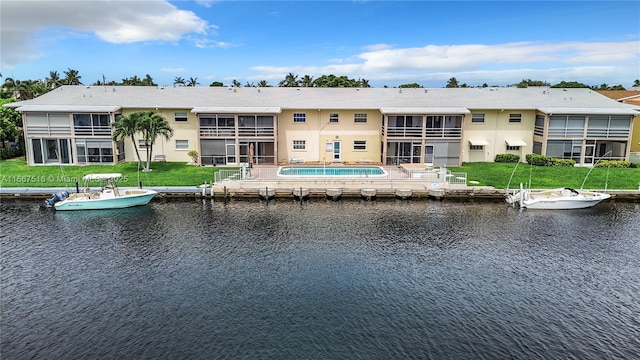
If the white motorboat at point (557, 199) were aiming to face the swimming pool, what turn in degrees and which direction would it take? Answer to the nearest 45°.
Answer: approximately 180°

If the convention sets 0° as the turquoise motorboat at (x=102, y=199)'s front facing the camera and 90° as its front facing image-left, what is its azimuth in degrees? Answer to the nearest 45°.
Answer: approximately 270°

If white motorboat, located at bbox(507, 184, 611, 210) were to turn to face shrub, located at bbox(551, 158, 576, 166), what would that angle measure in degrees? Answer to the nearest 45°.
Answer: approximately 90° to its left

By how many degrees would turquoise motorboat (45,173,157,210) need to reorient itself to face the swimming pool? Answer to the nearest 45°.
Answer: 0° — it already faces it

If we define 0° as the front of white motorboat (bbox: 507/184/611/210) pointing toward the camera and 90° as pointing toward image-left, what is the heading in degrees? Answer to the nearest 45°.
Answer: approximately 270°

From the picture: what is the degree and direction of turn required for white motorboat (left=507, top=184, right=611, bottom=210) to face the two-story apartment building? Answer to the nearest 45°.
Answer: approximately 180°

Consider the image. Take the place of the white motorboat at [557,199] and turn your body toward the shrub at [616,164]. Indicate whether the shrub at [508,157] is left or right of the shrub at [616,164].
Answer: left
